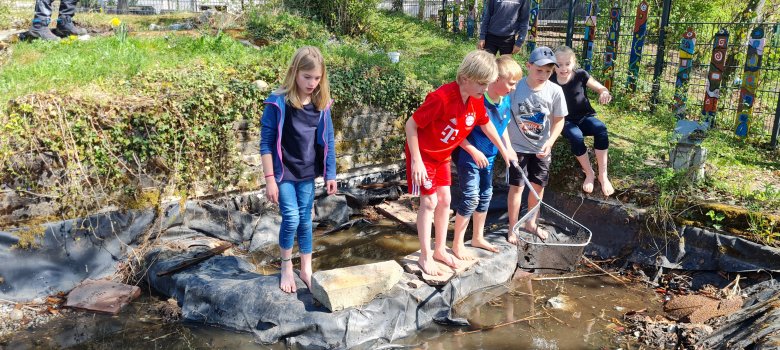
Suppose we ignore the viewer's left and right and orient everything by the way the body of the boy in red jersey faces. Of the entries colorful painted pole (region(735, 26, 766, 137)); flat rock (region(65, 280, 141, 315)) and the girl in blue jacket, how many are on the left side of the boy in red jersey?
1

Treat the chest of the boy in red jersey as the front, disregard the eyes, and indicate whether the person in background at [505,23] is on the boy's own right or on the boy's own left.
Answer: on the boy's own left

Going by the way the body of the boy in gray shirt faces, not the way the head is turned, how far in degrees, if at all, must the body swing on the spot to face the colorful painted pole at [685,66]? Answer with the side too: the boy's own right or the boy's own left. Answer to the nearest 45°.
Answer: approximately 135° to the boy's own left

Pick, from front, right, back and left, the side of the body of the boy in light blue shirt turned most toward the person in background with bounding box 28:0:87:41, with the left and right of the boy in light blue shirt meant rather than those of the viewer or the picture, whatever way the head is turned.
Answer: back

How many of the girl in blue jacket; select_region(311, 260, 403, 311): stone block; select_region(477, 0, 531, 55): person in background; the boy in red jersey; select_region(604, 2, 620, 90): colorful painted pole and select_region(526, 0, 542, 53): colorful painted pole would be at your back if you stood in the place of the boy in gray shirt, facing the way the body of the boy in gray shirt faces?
3

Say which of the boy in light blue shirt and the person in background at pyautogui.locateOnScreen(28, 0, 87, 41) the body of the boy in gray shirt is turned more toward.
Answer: the boy in light blue shirt

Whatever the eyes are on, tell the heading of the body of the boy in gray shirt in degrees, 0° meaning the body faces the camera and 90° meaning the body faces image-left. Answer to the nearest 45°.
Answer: approximately 0°

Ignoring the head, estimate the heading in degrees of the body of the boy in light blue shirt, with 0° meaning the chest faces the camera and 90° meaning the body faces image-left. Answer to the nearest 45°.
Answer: approximately 315°

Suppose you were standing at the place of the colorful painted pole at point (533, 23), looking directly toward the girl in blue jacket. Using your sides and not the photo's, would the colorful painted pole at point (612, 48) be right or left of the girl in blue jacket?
left

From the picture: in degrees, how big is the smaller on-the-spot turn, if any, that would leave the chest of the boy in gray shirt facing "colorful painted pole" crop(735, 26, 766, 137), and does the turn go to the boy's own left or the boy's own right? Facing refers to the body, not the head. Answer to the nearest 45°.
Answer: approximately 135° to the boy's own left
